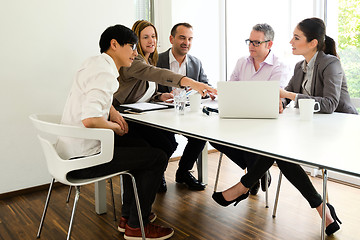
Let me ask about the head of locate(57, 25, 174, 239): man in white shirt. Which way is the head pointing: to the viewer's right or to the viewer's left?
to the viewer's right

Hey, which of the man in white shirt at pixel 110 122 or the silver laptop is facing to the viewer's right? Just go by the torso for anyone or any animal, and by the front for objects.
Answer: the man in white shirt

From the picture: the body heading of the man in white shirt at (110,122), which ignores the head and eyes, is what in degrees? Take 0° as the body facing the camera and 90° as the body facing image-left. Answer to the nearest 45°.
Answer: approximately 270°

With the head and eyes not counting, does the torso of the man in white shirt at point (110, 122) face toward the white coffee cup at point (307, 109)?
yes

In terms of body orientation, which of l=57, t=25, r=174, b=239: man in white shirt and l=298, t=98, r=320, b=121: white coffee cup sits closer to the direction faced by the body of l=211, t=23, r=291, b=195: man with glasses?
the man in white shirt

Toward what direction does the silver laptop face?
away from the camera

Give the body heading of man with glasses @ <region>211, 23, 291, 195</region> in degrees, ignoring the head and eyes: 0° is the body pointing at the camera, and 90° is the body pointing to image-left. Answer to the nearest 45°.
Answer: approximately 45°

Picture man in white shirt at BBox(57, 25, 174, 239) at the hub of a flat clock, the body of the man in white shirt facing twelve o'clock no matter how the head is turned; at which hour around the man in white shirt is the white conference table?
The white conference table is roughly at 1 o'clock from the man in white shirt.

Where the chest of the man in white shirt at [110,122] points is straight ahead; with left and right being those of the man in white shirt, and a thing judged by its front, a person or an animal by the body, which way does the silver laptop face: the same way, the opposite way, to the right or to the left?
to the left
